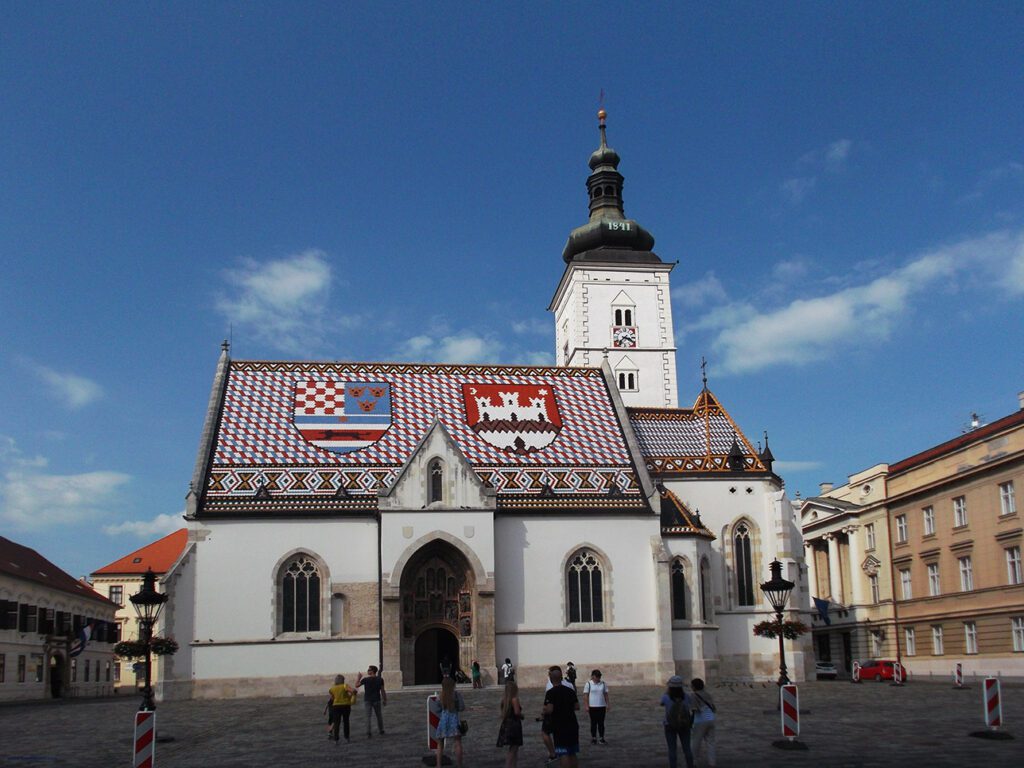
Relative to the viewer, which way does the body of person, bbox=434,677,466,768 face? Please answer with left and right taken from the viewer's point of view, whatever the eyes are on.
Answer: facing away from the viewer

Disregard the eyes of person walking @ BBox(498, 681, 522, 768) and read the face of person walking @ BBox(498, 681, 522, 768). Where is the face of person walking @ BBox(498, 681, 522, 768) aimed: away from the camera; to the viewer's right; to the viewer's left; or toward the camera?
away from the camera

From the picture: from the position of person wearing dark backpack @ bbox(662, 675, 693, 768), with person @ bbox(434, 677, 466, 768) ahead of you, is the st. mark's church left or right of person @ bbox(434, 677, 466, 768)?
right

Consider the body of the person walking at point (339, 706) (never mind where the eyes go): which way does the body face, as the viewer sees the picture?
away from the camera

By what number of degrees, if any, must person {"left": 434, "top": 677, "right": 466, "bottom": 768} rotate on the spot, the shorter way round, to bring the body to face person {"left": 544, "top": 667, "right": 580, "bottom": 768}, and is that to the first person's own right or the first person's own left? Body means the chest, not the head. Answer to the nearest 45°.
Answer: approximately 135° to the first person's own right

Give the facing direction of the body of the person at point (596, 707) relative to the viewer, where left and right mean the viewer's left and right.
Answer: facing the viewer

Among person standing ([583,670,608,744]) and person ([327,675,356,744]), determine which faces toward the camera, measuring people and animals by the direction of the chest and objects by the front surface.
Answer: person standing ([583,670,608,744])

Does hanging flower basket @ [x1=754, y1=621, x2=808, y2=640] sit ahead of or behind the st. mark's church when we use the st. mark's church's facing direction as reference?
ahead

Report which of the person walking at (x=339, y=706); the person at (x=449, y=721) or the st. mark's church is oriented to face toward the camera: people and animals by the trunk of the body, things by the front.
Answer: the st. mark's church

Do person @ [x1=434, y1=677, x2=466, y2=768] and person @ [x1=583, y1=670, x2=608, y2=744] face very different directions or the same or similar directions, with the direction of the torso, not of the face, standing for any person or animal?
very different directions

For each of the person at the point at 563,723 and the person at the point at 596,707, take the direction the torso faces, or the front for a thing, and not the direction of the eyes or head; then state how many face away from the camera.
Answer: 1

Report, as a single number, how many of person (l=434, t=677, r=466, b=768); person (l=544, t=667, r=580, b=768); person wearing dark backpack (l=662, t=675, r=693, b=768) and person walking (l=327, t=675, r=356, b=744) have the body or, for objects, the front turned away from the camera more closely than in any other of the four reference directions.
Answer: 4

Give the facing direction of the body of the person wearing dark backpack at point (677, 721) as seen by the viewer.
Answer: away from the camera
